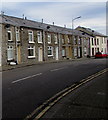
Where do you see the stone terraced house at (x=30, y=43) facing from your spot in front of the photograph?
facing the viewer and to the right of the viewer
